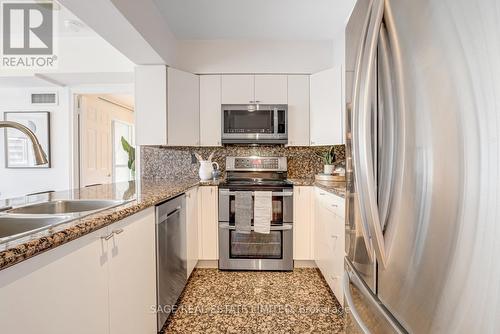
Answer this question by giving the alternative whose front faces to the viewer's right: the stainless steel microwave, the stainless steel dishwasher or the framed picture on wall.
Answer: the stainless steel dishwasher

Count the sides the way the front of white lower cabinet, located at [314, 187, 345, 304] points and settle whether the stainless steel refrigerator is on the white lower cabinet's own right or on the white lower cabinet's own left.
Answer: on the white lower cabinet's own left

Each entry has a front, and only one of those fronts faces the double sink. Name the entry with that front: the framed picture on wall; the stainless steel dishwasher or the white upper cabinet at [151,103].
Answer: the framed picture on wall

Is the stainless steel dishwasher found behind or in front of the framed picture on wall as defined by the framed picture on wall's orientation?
in front

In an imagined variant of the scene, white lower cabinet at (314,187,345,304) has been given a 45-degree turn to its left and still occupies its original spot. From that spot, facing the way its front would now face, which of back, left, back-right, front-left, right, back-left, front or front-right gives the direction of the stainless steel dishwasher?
front

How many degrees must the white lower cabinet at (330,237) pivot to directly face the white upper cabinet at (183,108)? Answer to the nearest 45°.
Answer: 0° — it already faces it

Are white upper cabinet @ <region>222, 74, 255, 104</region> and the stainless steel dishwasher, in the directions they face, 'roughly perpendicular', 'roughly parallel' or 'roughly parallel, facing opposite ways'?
roughly perpendicular

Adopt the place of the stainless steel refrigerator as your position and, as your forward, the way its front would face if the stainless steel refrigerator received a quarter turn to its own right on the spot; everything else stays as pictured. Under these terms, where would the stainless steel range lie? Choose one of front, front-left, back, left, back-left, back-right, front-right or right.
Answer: front

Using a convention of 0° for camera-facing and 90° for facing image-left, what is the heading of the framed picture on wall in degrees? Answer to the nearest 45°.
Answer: approximately 0°

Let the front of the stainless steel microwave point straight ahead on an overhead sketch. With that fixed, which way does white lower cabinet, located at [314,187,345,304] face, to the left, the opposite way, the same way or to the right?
to the right

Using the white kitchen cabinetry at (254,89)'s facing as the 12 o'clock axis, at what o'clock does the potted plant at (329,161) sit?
The potted plant is roughly at 9 o'clock from the white kitchen cabinetry.

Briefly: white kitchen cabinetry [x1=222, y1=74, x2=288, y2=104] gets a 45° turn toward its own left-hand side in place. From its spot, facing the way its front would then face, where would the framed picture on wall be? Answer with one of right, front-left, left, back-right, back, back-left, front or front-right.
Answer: back-right
